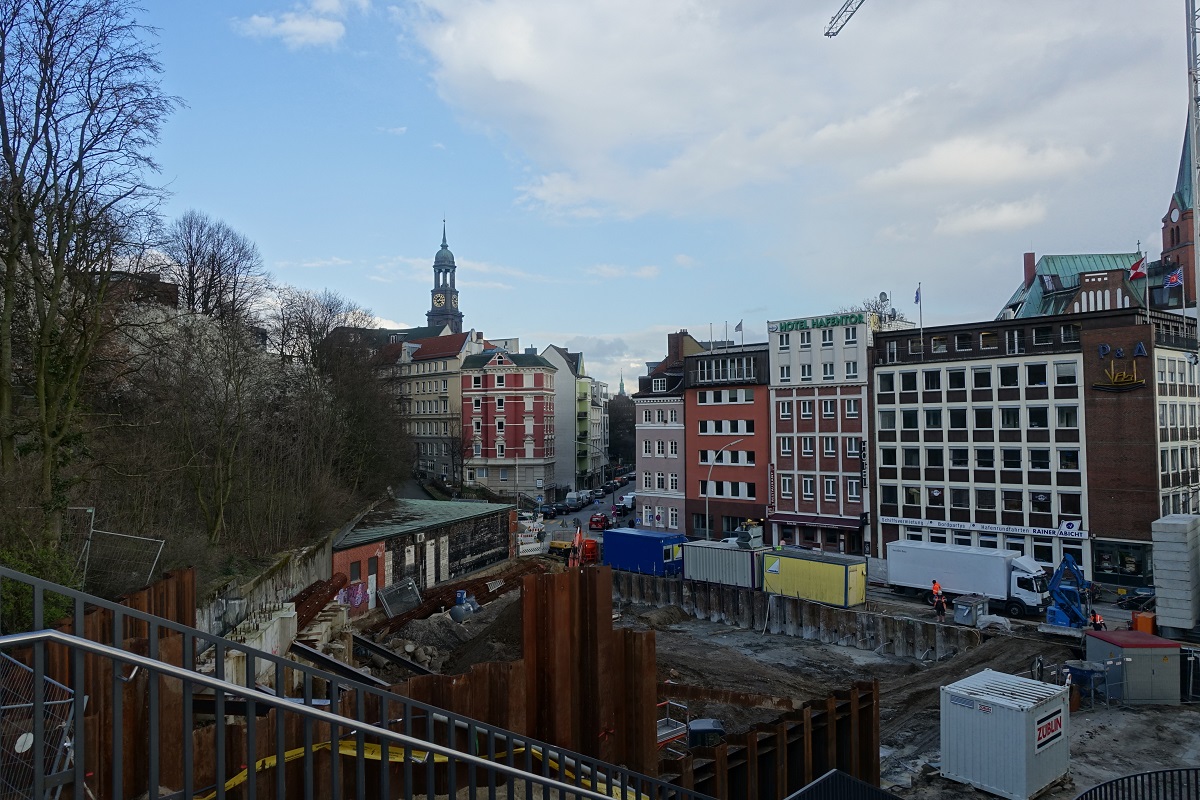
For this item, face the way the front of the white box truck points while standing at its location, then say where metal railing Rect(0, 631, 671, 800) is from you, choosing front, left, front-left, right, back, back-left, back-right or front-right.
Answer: front-right

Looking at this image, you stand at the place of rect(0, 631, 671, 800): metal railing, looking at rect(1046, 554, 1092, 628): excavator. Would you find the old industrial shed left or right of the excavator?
left

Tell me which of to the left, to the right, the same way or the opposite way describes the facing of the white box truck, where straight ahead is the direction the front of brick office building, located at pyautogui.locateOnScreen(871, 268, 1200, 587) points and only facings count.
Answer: to the left

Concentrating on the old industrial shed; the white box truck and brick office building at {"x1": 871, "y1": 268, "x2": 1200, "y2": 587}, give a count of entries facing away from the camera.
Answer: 0

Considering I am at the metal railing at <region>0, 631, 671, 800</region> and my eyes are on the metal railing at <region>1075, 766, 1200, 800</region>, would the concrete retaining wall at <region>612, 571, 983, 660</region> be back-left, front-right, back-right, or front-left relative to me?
front-left

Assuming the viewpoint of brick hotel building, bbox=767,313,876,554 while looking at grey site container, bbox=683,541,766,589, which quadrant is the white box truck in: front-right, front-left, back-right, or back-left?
front-left

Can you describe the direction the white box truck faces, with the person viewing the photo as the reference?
facing the viewer and to the right of the viewer

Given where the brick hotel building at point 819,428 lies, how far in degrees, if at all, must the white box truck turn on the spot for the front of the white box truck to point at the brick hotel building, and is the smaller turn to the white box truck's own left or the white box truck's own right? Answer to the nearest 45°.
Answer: approximately 180°

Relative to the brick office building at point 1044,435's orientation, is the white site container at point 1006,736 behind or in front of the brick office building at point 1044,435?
in front

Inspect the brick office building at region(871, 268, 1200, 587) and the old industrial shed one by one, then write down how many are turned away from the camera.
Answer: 0

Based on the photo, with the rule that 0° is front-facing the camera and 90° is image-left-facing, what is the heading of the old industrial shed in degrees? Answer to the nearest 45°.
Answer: approximately 315°

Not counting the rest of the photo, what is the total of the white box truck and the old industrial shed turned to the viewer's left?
0
